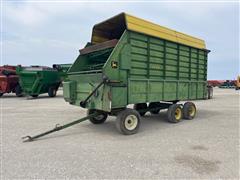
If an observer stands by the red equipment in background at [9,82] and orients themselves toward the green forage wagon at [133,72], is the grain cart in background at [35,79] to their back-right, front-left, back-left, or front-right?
front-left

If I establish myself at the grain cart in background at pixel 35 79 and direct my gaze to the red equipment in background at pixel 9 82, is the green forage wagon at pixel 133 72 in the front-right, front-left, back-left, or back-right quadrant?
back-left

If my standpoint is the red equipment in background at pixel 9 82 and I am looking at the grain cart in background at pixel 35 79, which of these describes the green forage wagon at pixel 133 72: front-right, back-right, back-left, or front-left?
front-right

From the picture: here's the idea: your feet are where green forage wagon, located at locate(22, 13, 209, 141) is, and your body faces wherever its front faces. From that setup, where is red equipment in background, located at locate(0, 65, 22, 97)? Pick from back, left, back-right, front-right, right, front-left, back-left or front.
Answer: right

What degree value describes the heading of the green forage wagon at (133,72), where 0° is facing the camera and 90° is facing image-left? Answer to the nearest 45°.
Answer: approximately 45°

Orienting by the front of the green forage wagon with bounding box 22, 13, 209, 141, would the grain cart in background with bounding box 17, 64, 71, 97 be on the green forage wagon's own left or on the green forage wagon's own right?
on the green forage wagon's own right
